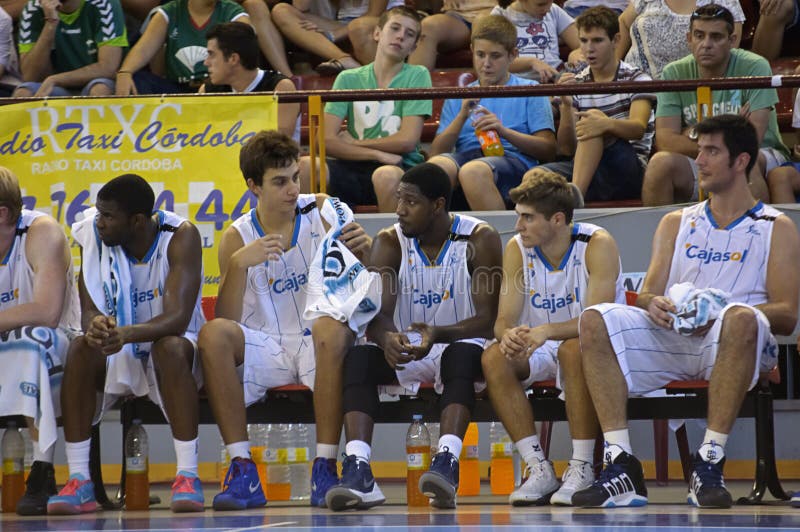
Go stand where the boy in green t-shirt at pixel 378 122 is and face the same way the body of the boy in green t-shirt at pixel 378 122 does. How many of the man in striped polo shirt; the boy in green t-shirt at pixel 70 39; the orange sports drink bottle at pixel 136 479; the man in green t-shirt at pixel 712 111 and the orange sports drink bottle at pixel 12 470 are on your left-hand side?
2

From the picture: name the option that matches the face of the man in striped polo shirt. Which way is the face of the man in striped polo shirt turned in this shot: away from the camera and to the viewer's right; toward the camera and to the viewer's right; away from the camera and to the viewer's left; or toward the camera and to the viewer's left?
toward the camera and to the viewer's left

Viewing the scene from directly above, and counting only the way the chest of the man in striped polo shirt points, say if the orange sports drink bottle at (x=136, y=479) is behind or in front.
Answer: in front

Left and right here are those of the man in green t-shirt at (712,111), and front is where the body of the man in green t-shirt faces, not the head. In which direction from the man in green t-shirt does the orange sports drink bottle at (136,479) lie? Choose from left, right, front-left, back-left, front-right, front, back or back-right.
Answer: front-right

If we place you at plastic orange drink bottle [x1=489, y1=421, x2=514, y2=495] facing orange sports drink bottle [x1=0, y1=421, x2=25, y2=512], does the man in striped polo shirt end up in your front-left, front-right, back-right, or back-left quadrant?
back-right

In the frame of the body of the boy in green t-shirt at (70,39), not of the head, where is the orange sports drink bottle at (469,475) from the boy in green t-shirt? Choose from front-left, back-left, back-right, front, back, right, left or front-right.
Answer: front-left

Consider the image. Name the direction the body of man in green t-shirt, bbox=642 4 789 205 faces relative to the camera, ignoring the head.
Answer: toward the camera

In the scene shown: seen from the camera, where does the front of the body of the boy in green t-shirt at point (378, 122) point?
toward the camera

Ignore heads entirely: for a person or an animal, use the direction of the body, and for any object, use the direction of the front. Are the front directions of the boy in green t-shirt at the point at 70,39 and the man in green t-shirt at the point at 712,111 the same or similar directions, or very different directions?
same or similar directions

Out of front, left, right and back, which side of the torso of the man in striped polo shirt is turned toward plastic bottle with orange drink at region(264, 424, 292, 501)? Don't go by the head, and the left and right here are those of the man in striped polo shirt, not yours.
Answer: front

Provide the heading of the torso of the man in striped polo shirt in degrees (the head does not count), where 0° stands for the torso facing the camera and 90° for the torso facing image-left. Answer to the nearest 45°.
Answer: approximately 45°

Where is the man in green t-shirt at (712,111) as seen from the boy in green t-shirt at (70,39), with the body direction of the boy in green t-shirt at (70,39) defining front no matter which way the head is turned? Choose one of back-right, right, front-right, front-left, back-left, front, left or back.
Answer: front-left
